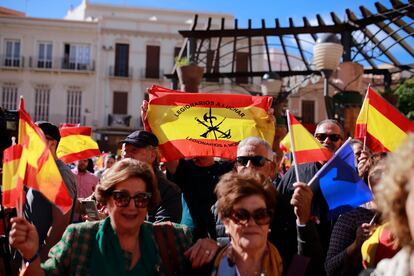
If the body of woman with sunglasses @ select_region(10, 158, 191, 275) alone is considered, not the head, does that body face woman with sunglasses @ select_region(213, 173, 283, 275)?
no

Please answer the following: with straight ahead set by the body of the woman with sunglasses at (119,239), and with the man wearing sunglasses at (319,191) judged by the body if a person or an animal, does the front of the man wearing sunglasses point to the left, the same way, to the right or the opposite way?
the same way

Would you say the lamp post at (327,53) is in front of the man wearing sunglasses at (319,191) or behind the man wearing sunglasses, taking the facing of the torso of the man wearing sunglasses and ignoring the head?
behind

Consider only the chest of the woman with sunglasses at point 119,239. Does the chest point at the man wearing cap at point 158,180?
no

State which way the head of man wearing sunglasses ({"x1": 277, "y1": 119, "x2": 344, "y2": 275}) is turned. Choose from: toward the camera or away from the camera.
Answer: toward the camera

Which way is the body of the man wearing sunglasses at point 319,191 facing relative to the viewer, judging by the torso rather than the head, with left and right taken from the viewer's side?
facing the viewer

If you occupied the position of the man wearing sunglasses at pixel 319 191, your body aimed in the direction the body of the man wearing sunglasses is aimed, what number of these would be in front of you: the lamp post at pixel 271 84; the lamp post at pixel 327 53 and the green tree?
0

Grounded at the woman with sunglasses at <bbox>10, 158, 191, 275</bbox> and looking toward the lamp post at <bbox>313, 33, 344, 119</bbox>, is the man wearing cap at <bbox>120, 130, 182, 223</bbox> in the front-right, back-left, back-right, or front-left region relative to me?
front-left

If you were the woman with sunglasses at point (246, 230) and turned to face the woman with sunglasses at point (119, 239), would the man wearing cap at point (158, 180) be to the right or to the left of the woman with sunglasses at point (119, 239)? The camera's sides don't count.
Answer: right

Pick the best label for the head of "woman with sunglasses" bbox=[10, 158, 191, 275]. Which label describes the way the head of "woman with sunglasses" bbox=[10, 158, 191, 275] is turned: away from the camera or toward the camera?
toward the camera

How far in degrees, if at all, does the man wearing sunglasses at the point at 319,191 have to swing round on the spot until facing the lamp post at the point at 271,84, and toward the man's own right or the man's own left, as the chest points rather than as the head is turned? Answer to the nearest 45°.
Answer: approximately 180°

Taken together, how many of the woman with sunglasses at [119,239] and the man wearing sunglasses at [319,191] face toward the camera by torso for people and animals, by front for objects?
2

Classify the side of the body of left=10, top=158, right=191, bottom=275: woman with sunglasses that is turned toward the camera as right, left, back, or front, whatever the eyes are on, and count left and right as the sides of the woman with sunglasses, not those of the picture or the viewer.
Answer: front

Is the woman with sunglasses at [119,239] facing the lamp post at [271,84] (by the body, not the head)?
no

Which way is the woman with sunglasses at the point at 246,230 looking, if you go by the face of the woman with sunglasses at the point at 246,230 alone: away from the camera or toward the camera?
toward the camera

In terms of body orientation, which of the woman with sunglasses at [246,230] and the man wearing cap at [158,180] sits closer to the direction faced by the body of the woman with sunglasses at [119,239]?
the woman with sunglasses

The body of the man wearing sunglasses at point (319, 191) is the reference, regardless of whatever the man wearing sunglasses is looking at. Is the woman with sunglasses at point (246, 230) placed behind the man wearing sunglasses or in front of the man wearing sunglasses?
in front

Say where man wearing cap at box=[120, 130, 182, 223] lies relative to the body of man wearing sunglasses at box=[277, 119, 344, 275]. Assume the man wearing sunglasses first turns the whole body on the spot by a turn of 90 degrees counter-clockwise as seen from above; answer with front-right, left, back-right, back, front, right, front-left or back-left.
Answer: back

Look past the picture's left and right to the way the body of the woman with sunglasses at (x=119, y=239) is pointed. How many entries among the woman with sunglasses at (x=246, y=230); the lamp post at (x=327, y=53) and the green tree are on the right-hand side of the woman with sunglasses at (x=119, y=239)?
0

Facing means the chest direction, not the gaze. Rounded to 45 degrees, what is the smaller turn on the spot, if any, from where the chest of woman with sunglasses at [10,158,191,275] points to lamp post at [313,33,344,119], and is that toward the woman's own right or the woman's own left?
approximately 135° to the woman's own left
